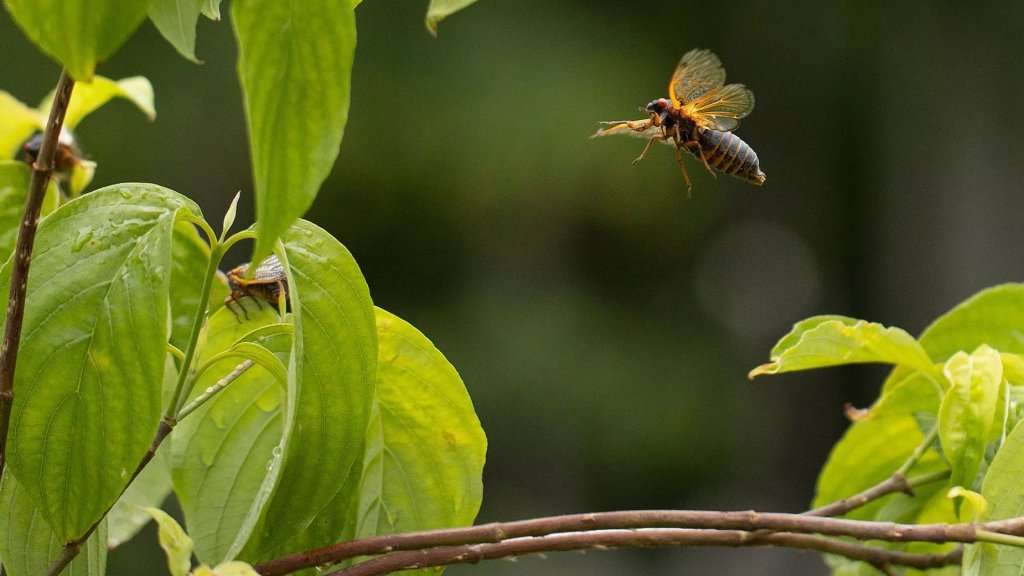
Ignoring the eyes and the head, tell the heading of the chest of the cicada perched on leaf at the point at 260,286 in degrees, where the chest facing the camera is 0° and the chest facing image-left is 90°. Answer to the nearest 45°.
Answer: approximately 90°

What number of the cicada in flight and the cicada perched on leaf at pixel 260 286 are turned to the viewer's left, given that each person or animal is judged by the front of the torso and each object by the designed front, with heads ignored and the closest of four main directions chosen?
2

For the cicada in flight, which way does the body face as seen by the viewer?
to the viewer's left
